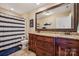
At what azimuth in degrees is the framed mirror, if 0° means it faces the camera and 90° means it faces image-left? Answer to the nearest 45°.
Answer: approximately 45°

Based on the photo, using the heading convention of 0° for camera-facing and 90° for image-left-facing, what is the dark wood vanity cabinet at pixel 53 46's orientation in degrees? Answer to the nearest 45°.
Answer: approximately 45°

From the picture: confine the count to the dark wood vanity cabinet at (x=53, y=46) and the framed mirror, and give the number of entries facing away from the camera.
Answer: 0
